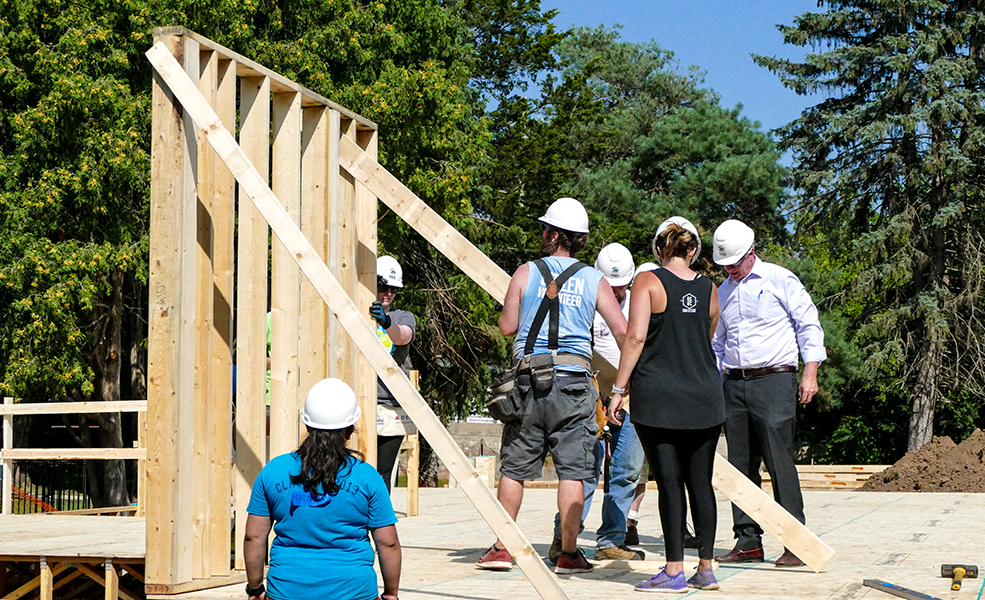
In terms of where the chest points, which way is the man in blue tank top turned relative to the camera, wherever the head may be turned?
away from the camera

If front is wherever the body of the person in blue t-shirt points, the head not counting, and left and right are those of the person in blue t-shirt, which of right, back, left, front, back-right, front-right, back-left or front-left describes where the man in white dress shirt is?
front-right

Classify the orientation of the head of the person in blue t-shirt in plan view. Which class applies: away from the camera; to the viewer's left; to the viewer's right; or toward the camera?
away from the camera

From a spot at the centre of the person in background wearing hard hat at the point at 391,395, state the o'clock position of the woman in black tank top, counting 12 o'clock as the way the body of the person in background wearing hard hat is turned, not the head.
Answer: The woman in black tank top is roughly at 11 o'clock from the person in background wearing hard hat.

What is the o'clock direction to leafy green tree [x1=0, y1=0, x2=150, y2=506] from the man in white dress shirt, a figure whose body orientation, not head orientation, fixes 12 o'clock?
The leafy green tree is roughly at 3 o'clock from the man in white dress shirt.

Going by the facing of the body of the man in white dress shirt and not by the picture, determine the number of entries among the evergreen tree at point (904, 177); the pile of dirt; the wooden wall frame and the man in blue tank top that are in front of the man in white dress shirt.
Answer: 2

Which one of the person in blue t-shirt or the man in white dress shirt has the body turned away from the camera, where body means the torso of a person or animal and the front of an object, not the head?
the person in blue t-shirt

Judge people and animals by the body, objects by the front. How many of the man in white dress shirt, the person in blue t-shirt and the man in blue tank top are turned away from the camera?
2

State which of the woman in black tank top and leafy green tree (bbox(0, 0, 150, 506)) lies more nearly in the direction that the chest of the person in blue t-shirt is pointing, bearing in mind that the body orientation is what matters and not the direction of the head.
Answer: the leafy green tree

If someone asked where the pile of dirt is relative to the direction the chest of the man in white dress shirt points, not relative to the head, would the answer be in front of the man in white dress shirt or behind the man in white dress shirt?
behind

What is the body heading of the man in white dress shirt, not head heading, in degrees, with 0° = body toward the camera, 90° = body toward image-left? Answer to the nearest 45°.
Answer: approximately 45°

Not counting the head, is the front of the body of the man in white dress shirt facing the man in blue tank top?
yes

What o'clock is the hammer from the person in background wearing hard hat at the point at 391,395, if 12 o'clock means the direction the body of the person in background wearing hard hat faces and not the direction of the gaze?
The hammer is roughly at 10 o'clock from the person in background wearing hard hat.
